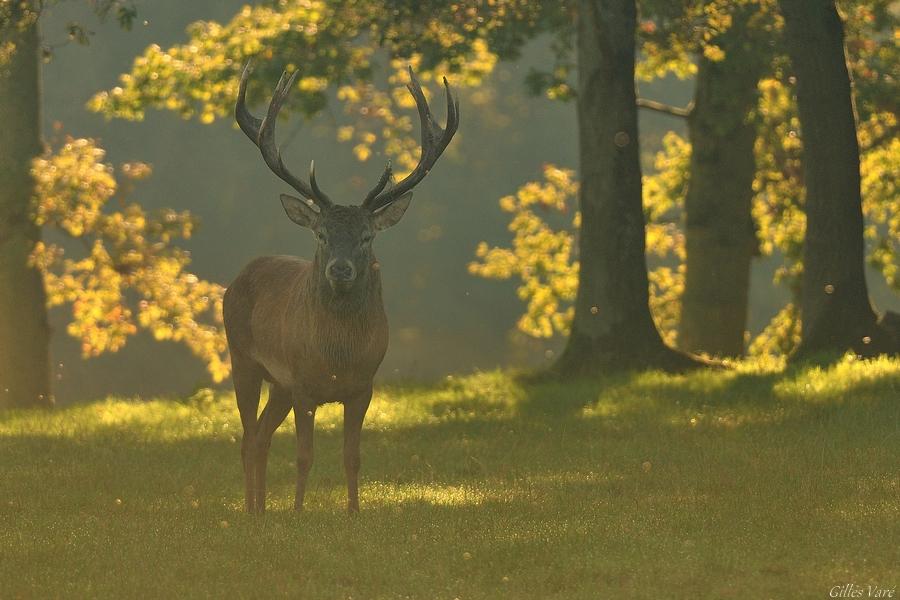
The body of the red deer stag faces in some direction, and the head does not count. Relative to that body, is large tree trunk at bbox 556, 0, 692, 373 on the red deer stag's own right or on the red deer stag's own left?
on the red deer stag's own left

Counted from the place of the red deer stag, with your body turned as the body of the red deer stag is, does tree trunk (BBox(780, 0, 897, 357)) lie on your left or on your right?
on your left

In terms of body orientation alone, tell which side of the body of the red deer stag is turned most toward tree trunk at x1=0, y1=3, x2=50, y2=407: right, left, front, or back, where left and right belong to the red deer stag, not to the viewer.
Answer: back

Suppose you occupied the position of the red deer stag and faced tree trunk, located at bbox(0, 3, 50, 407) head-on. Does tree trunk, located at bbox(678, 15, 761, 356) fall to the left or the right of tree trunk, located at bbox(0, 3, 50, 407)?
right

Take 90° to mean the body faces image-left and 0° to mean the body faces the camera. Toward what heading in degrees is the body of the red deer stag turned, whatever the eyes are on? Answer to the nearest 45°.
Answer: approximately 315°
